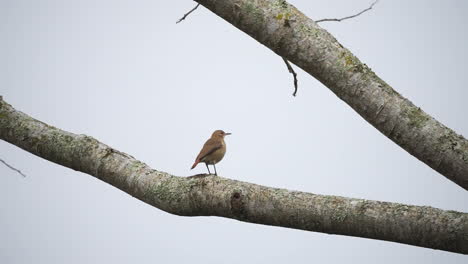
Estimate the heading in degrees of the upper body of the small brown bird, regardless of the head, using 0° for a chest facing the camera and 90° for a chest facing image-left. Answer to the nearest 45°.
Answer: approximately 270°
